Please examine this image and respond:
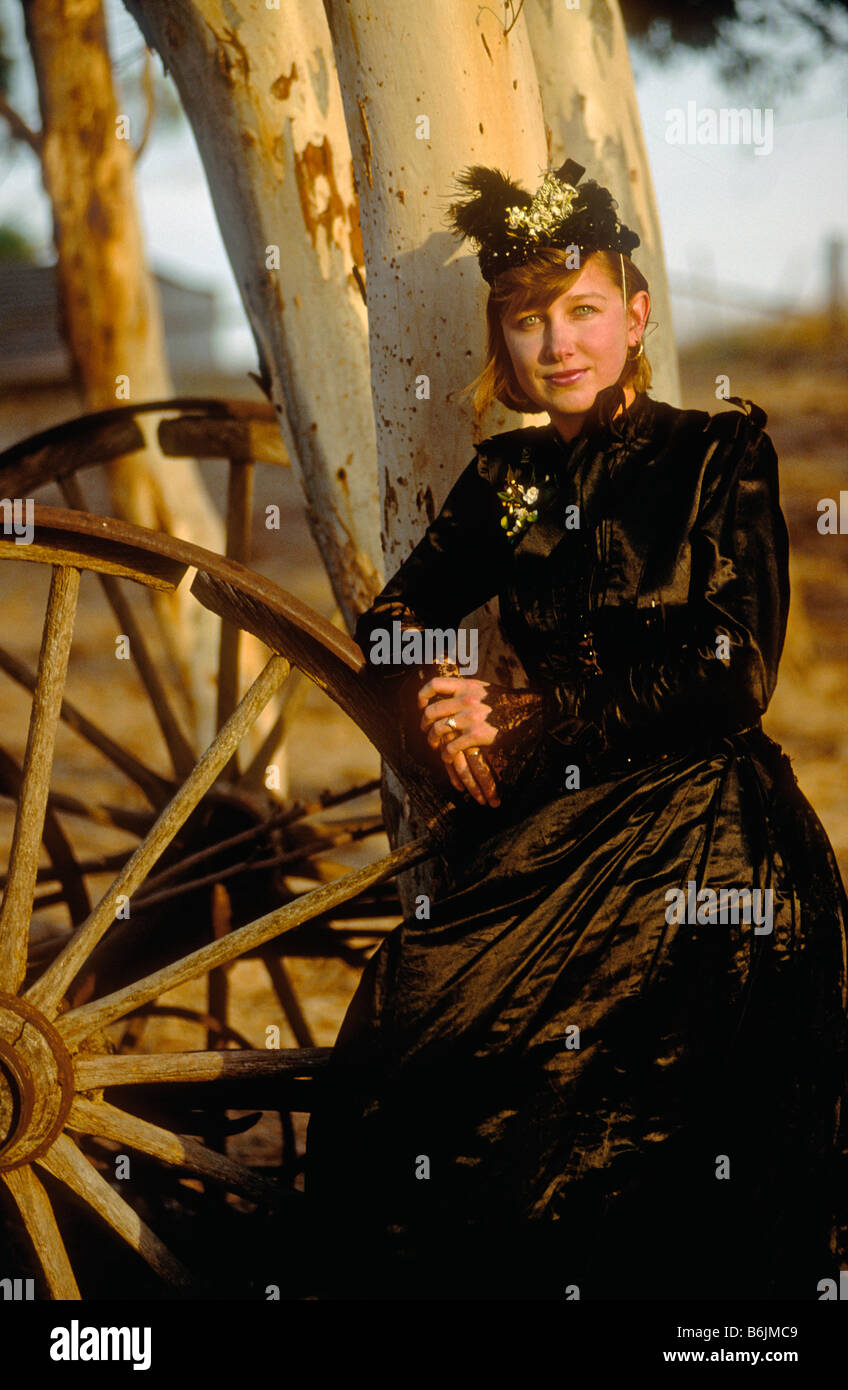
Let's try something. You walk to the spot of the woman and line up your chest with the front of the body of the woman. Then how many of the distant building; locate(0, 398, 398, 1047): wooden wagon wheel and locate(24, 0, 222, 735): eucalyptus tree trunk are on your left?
0

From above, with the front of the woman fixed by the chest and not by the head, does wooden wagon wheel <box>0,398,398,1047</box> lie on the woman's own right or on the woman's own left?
on the woman's own right

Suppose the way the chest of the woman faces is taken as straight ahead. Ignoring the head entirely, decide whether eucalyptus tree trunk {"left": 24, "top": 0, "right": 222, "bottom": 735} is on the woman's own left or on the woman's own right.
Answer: on the woman's own right

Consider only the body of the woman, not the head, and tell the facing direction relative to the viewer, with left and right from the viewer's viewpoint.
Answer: facing the viewer and to the left of the viewer
